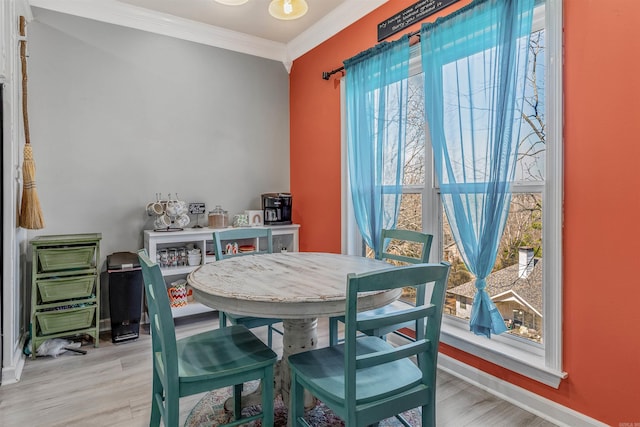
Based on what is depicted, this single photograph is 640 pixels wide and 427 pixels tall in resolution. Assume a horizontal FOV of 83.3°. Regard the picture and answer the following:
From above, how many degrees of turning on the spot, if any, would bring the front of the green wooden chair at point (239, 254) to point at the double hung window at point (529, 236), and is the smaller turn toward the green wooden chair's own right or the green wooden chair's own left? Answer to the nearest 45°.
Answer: approximately 45° to the green wooden chair's own left

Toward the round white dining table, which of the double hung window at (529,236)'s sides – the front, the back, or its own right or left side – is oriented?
front

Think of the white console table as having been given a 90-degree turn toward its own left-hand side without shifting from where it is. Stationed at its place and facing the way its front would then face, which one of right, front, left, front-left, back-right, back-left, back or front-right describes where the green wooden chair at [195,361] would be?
right

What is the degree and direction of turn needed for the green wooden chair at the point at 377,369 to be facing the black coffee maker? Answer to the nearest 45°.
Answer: approximately 45° to its right

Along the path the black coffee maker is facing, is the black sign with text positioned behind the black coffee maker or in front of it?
in front

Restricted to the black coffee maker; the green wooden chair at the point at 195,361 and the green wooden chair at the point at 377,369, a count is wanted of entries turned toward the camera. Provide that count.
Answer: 1

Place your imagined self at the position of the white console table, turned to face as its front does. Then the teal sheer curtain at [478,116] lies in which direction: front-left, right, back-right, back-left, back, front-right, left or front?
front-left

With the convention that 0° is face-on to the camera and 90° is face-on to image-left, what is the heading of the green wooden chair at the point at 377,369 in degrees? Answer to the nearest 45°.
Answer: approximately 135°

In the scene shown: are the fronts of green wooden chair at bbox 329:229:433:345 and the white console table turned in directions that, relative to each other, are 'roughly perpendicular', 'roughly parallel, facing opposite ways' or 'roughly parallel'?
roughly perpendicular

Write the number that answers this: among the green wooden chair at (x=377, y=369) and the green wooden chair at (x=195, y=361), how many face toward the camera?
0

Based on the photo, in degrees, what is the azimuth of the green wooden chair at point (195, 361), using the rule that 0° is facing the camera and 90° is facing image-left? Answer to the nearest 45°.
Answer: approximately 225°

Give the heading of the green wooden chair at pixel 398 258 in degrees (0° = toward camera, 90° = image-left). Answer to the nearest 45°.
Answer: approximately 45°
